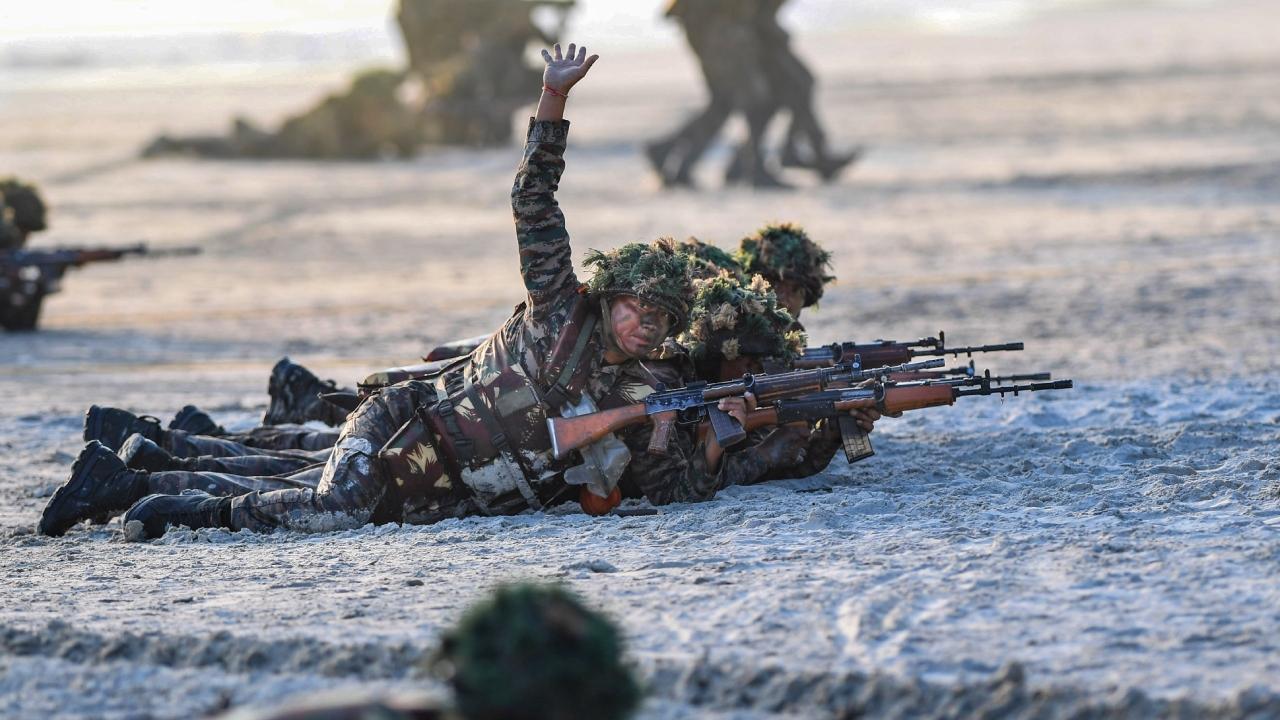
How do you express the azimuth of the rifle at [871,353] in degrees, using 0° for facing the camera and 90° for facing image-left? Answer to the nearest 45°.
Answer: approximately 270°

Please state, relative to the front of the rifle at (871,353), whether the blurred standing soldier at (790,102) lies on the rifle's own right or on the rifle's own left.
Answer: on the rifle's own left

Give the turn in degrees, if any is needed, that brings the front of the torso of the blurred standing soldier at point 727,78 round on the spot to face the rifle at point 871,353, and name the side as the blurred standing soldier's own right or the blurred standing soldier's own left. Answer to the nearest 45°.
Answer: approximately 90° to the blurred standing soldier's own right

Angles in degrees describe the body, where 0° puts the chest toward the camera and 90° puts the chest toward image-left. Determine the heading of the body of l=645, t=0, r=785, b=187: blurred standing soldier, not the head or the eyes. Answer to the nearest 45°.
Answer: approximately 270°

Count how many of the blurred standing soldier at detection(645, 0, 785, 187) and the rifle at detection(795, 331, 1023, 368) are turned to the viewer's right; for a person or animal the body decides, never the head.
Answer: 2

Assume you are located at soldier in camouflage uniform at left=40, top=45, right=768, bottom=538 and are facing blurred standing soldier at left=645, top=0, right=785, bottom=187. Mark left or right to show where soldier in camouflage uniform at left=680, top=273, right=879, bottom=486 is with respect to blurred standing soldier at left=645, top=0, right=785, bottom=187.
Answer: right

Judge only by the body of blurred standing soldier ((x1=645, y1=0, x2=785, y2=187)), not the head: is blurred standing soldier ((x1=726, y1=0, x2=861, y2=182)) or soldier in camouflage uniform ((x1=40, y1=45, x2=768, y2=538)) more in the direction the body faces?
the blurred standing soldier

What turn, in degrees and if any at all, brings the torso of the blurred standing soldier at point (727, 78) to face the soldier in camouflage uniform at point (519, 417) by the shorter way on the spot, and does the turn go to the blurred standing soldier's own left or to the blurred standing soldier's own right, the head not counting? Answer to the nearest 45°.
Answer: approximately 90° to the blurred standing soldier's own right

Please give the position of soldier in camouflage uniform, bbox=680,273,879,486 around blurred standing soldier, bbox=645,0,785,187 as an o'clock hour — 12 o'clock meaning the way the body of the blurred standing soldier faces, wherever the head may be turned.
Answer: The soldier in camouflage uniform is roughly at 3 o'clock from the blurred standing soldier.
